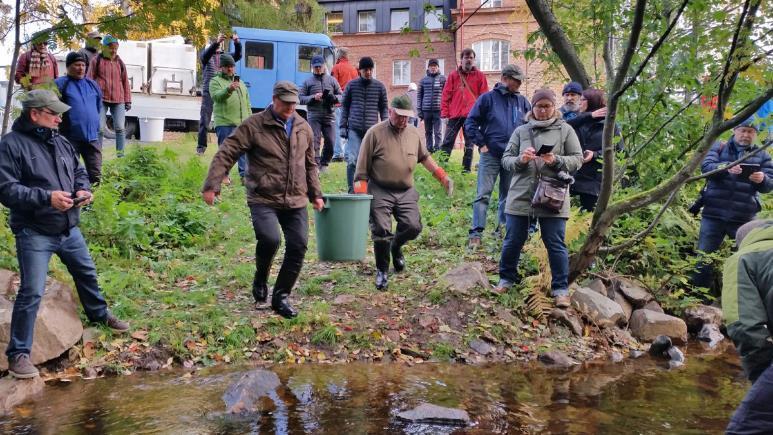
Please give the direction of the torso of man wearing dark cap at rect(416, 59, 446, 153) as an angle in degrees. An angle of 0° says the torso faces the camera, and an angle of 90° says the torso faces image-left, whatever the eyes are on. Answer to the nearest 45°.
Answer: approximately 0°

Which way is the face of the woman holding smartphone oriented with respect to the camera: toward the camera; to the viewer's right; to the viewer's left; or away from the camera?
toward the camera

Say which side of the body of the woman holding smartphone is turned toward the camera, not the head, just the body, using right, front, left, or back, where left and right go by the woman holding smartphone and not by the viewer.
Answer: front

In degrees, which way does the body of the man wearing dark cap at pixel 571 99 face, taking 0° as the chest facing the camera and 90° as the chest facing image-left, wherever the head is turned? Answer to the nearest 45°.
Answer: approximately 45°

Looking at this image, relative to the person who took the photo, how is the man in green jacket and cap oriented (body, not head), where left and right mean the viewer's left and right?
facing the viewer and to the right of the viewer

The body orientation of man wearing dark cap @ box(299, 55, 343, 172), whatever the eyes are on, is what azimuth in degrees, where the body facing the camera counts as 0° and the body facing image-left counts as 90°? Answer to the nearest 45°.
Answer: approximately 0°

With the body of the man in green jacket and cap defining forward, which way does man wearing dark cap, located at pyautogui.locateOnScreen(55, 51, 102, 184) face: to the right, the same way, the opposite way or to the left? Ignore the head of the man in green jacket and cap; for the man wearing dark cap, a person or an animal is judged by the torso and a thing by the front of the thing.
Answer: the same way

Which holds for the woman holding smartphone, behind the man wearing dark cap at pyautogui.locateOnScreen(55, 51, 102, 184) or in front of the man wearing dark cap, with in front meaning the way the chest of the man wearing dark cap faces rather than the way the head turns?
in front

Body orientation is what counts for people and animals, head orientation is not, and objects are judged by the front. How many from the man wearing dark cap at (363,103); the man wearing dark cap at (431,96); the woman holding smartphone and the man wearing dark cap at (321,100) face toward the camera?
4
